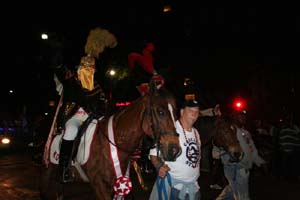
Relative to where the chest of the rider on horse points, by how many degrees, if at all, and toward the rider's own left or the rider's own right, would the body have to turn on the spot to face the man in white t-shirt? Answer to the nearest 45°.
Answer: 0° — they already face them

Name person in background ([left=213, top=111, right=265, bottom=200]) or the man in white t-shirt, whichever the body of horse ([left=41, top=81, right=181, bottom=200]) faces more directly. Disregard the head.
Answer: the man in white t-shirt

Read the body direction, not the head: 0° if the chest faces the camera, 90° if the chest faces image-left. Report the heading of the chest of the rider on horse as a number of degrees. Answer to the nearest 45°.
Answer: approximately 315°

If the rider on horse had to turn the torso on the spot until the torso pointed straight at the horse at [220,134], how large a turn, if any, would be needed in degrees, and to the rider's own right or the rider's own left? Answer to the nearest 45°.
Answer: approximately 45° to the rider's own left

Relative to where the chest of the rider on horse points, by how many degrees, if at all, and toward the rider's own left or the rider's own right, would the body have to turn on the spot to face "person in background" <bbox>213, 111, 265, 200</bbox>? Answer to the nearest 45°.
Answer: approximately 45° to the rider's own left
